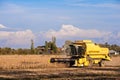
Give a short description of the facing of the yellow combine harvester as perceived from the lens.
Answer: facing the viewer and to the left of the viewer
